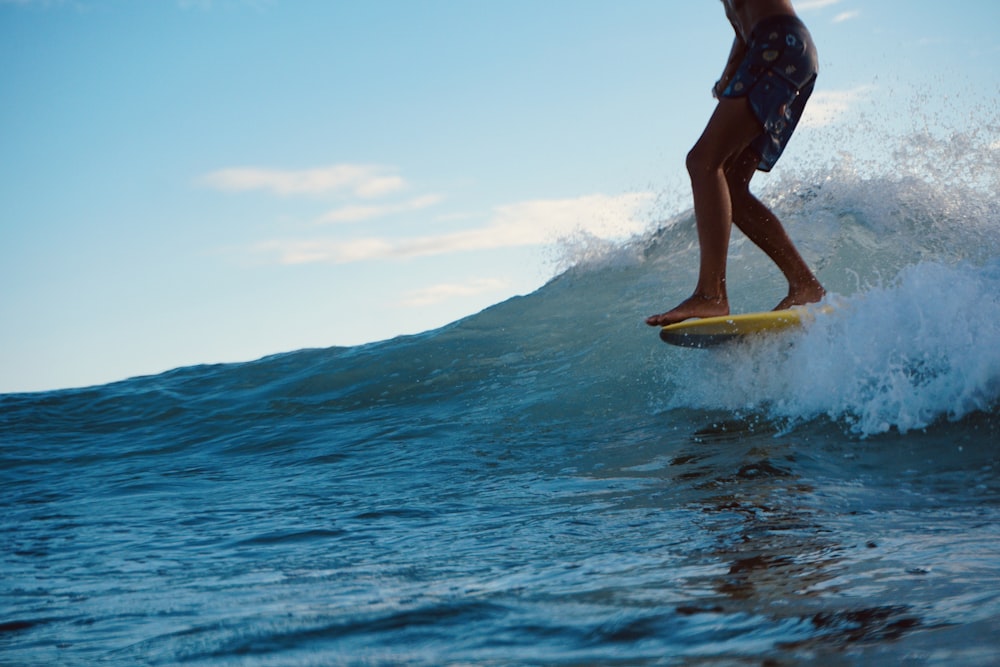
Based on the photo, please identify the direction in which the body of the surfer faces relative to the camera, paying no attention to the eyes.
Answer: to the viewer's left

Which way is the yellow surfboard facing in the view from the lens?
facing to the left of the viewer
